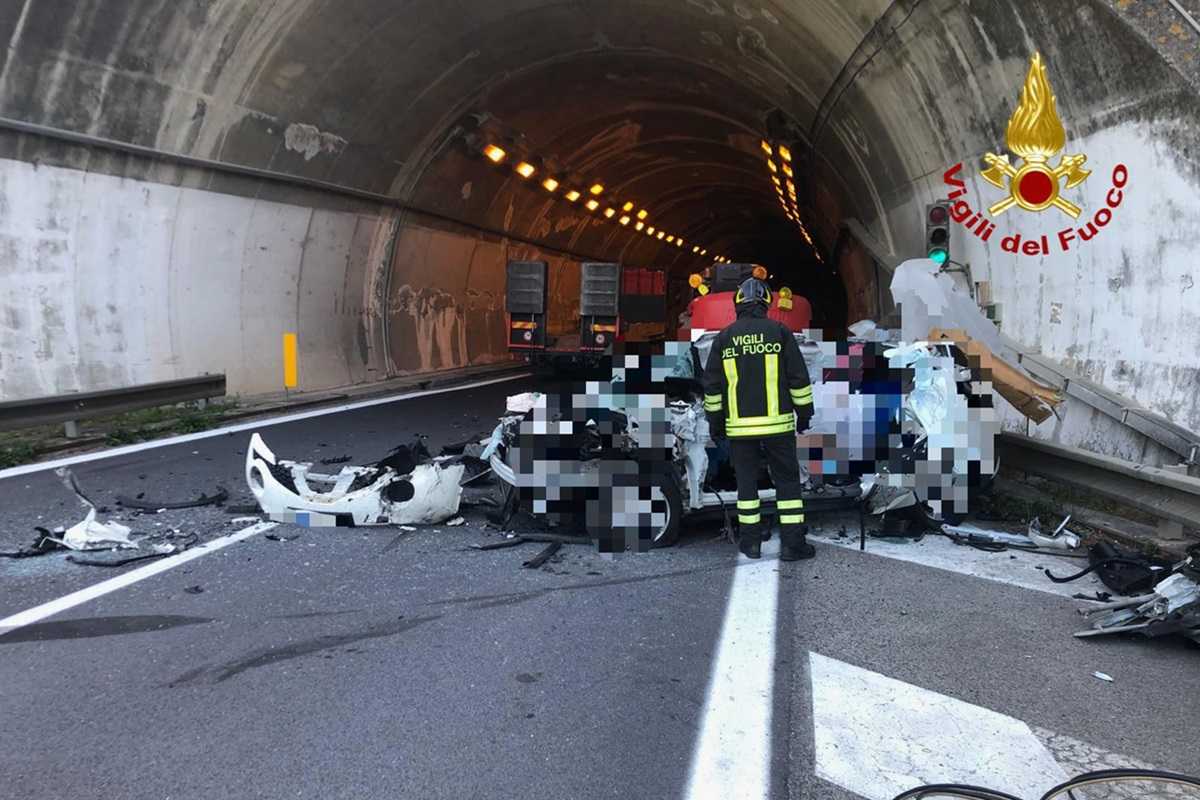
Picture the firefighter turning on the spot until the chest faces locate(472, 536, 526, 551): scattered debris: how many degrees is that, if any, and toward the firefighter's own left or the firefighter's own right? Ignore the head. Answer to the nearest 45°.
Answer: approximately 90° to the firefighter's own left

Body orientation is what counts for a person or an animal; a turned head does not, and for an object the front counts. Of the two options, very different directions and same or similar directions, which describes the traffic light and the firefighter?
very different directions

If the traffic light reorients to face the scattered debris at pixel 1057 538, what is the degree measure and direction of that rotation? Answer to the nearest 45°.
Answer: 0° — it already faces it

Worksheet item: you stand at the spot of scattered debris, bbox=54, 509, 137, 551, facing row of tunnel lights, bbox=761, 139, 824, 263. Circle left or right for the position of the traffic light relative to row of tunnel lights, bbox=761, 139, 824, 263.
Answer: right

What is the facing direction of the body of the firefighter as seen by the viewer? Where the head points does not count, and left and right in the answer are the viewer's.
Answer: facing away from the viewer

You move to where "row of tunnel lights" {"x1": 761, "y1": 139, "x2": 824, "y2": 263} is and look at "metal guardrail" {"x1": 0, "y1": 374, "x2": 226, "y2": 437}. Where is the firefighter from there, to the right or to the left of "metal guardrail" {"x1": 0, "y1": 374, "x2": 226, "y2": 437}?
left

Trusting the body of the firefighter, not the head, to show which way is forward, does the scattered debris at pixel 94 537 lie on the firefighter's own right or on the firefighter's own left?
on the firefighter's own left

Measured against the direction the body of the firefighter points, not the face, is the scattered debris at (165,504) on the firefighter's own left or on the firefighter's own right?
on the firefighter's own left

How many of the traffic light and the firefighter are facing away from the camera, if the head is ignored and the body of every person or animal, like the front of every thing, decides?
1

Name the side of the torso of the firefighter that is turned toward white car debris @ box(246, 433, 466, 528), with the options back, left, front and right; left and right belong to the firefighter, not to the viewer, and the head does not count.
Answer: left

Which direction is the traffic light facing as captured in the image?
toward the camera

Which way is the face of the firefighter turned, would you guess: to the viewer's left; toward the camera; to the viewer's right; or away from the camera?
away from the camera

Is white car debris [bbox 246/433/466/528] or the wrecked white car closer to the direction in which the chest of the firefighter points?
the wrecked white car

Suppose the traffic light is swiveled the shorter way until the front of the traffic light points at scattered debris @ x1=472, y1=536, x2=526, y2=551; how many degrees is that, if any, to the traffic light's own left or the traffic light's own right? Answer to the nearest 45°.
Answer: approximately 45° to the traffic light's own right

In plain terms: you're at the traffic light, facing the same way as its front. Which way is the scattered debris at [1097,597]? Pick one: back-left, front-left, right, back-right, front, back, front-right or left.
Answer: front

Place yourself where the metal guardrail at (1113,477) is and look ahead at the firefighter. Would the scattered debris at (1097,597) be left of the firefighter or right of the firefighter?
left

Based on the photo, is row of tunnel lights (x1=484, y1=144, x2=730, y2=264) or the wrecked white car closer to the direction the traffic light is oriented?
the wrecked white car

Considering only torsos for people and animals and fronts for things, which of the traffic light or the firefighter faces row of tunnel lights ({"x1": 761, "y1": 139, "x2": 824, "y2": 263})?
the firefighter

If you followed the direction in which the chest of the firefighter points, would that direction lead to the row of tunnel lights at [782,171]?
yes
